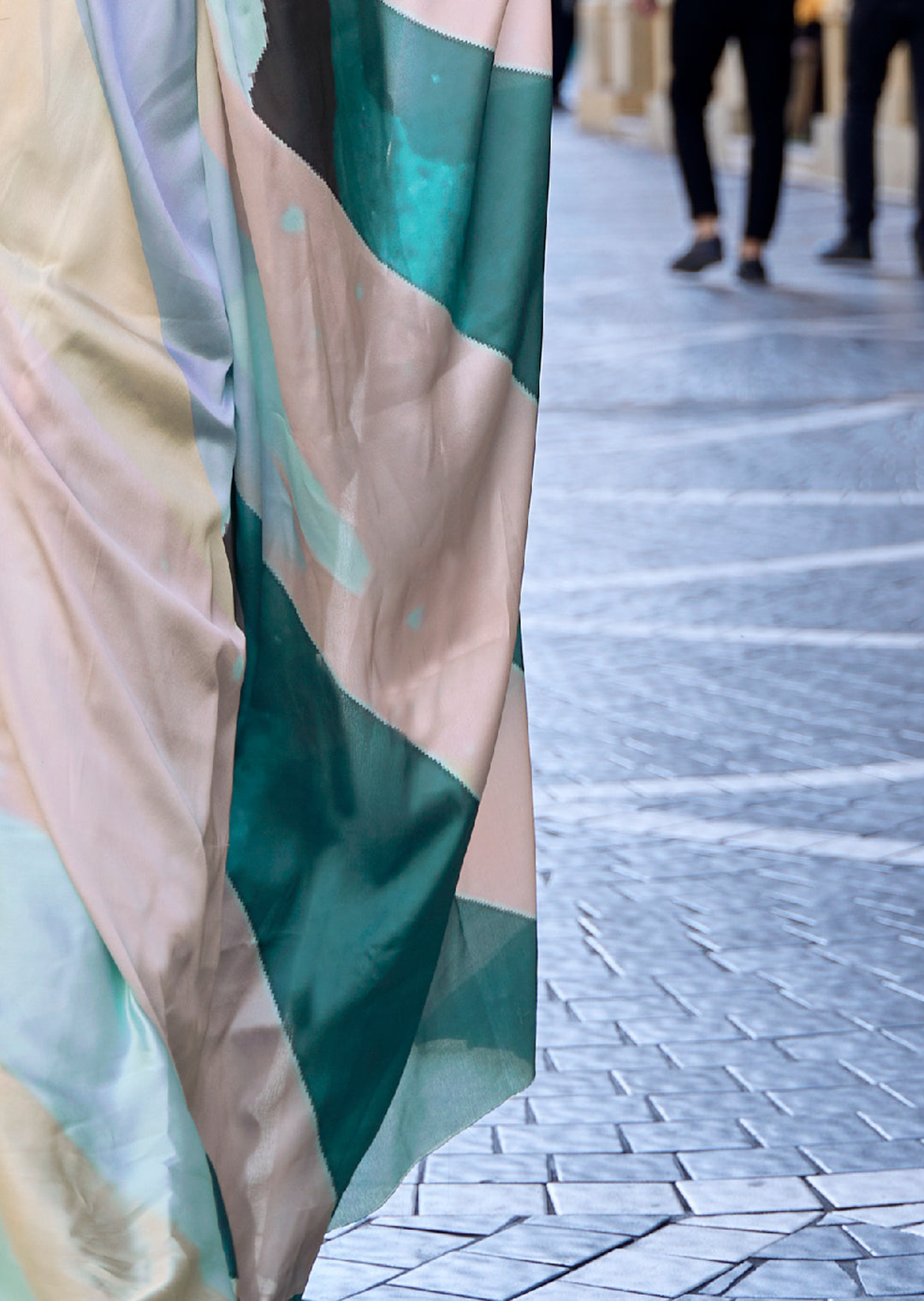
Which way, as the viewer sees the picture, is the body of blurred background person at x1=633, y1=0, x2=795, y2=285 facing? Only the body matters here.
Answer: toward the camera

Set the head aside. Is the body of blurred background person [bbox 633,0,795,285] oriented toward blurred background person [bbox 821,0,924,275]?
no

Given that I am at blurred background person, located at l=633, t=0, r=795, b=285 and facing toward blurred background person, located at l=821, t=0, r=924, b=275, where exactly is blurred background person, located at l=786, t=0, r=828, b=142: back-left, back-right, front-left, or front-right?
front-left

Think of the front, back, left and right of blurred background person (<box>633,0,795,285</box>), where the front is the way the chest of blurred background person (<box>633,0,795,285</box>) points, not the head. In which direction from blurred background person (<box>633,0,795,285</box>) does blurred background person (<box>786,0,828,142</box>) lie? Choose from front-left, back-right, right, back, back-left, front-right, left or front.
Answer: back
